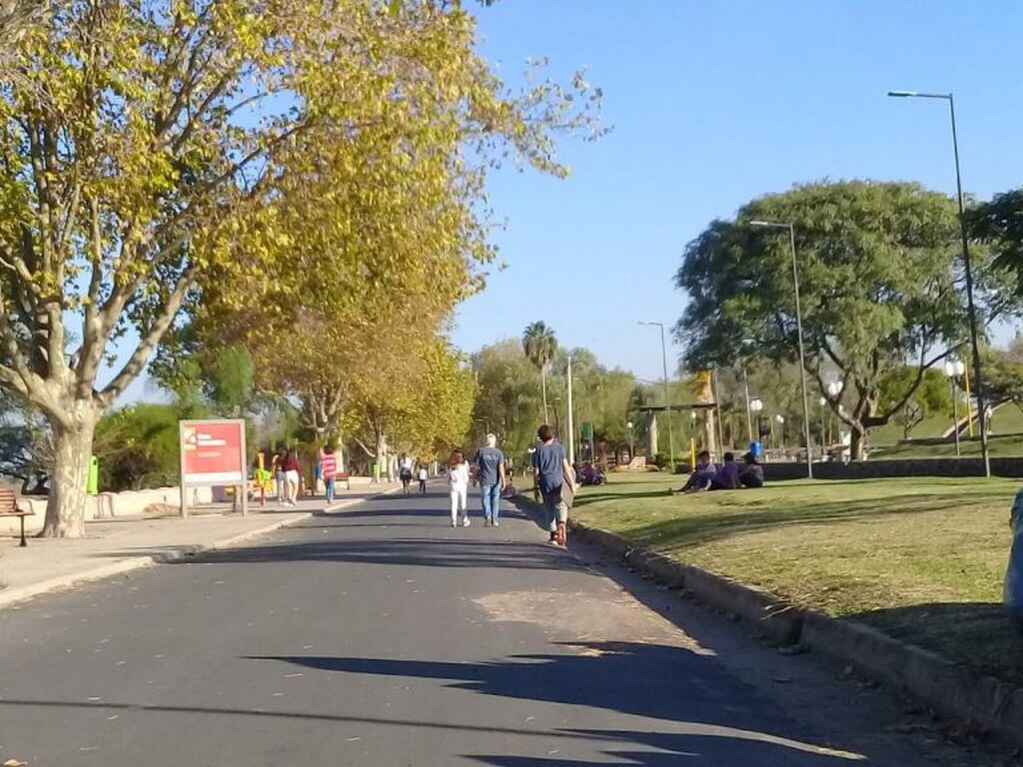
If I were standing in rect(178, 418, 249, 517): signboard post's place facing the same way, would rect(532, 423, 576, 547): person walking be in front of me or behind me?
in front

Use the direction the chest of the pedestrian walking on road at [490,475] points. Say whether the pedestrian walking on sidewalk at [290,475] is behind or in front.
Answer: in front

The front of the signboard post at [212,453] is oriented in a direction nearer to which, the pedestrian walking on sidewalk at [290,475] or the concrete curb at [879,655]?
the concrete curb

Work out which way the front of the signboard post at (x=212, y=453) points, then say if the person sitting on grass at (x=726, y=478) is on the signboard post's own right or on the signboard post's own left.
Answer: on the signboard post's own left

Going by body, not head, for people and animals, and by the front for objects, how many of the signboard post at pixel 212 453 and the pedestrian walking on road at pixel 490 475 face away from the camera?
1

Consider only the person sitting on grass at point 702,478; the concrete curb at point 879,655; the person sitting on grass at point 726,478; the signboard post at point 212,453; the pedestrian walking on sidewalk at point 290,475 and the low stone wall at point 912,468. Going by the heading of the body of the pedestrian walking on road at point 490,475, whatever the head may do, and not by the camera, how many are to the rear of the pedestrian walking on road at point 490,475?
1

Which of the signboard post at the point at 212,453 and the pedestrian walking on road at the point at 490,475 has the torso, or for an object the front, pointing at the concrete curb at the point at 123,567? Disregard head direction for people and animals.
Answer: the signboard post

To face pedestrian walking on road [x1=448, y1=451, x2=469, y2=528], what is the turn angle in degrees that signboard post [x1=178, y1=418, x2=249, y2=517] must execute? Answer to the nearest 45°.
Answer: approximately 45° to its left

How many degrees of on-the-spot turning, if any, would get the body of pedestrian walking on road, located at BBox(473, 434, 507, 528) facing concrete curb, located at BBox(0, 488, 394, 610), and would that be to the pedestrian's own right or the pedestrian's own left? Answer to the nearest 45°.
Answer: approximately 135° to the pedestrian's own left

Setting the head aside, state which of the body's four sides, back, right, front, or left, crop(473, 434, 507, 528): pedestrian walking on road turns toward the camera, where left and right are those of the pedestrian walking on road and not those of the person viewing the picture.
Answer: back

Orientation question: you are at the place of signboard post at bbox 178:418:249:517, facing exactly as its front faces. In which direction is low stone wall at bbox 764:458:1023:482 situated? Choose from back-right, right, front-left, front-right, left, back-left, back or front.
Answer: left

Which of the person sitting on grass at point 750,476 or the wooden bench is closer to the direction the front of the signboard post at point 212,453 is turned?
the wooden bench

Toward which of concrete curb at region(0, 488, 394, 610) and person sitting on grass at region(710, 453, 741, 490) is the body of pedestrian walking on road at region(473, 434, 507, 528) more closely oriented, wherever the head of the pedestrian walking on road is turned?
the person sitting on grass

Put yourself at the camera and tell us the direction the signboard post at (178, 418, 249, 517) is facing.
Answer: facing the viewer

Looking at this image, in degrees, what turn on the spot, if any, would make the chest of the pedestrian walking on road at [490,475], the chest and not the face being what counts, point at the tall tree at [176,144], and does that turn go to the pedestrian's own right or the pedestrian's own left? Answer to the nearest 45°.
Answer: approximately 135° to the pedestrian's own left

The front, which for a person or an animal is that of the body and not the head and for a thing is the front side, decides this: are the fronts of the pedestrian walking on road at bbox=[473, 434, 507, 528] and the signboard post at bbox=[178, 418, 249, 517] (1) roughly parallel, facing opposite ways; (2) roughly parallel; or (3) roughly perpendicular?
roughly parallel, facing opposite ways

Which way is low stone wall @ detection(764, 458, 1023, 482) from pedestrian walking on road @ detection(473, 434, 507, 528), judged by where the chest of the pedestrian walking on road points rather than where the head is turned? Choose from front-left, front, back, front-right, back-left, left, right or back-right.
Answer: front-right
